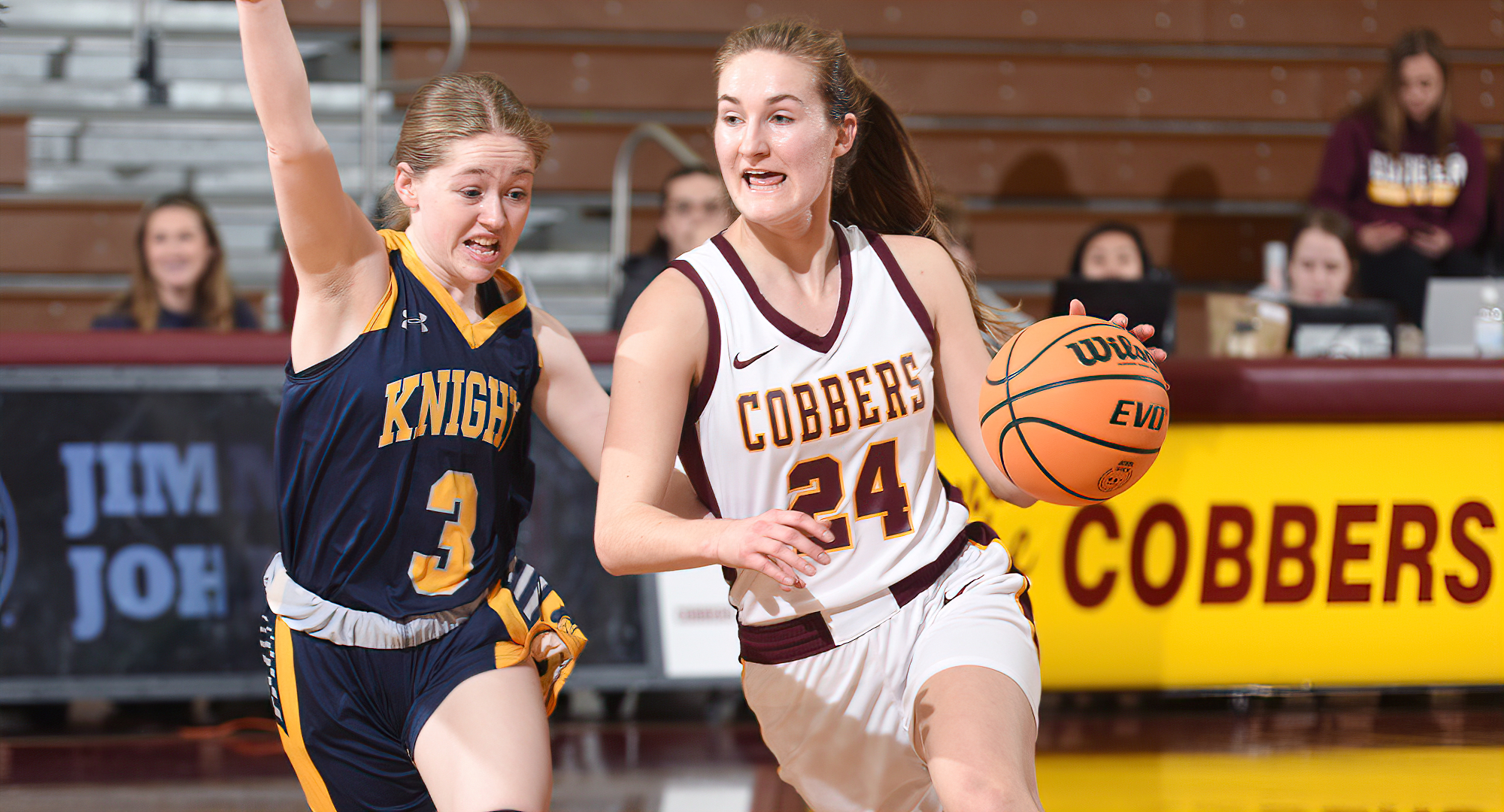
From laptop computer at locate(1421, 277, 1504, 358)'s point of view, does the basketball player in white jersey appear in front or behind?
behind

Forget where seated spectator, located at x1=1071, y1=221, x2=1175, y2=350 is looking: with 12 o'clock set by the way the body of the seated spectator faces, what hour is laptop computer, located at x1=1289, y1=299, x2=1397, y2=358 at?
The laptop computer is roughly at 10 o'clock from the seated spectator.

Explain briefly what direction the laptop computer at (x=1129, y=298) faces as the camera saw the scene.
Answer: facing away from the viewer

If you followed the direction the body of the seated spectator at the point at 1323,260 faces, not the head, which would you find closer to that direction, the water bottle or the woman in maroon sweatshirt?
the water bottle

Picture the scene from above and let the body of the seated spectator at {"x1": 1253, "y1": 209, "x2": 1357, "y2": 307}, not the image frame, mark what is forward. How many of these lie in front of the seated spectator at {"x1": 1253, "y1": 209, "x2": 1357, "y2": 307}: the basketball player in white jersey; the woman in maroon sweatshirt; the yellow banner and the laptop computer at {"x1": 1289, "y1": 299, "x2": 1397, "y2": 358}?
3

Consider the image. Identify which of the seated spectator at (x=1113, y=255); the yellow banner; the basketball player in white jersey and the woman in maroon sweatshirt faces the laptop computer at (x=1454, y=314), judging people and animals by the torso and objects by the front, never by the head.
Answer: the woman in maroon sweatshirt

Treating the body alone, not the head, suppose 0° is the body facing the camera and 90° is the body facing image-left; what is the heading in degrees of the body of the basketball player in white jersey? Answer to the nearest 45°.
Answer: approximately 0°

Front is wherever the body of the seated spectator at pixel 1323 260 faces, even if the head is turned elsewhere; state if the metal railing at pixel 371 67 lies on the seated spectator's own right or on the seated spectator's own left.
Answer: on the seated spectator's own right
